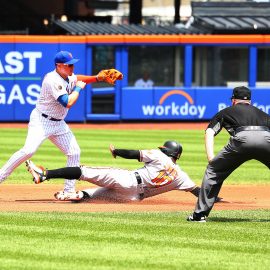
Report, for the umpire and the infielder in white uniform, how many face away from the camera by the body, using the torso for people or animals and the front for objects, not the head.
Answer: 1

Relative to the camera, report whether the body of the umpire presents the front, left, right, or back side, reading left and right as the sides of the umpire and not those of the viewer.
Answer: back

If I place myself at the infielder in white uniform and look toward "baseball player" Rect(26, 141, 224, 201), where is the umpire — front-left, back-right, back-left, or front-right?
front-right

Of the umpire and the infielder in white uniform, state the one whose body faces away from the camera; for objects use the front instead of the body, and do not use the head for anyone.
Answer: the umpire

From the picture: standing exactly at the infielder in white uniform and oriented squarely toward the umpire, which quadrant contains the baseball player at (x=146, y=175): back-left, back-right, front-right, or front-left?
front-left

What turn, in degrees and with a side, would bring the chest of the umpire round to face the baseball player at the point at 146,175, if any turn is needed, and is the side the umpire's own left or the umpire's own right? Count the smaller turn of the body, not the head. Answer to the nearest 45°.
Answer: approximately 45° to the umpire's own left

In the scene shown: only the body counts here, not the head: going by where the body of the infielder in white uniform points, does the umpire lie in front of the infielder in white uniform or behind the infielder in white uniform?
in front

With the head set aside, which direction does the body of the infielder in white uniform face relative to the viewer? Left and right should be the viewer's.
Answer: facing the viewer and to the right of the viewer
